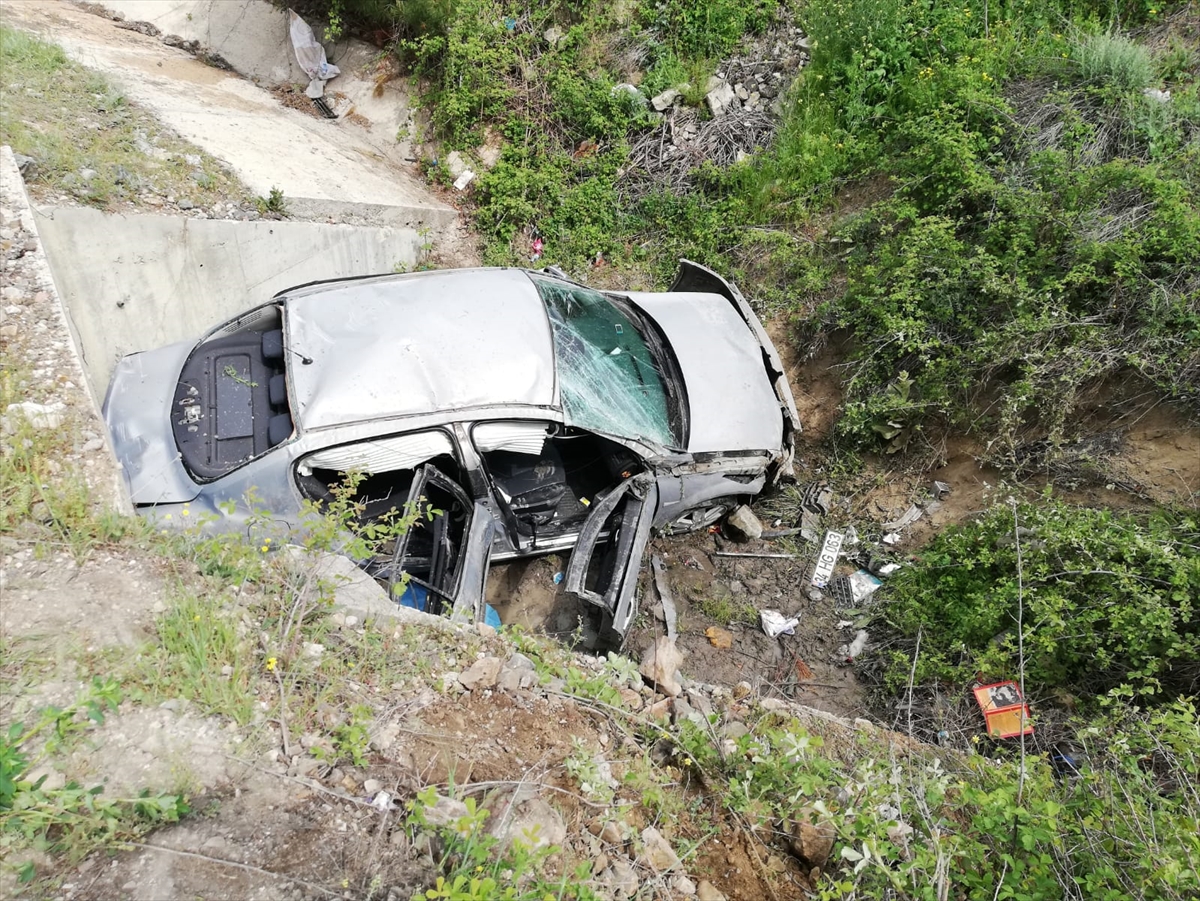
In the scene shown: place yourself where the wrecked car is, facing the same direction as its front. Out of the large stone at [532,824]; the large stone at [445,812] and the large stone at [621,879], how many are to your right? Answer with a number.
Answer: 3

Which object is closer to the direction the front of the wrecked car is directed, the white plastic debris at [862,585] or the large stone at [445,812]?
the white plastic debris

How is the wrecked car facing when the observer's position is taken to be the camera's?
facing to the right of the viewer

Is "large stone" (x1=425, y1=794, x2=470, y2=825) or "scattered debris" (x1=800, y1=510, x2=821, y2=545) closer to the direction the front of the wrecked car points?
the scattered debris

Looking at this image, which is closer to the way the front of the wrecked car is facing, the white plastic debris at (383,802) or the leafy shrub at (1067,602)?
the leafy shrub

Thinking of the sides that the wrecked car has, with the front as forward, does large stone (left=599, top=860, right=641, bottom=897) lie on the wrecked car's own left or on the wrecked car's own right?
on the wrecked car's own right

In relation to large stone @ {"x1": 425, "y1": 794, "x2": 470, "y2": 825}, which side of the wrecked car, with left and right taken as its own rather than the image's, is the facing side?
right

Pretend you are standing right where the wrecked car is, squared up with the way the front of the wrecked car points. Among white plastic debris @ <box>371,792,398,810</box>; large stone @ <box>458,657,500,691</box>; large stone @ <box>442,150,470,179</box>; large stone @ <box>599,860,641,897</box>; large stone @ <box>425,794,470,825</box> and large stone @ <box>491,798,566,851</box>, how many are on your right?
5

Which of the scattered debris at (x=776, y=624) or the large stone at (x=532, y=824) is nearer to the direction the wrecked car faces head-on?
the scattered debris

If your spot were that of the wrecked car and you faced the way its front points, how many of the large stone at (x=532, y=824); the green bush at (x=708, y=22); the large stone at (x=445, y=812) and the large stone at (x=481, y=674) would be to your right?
3

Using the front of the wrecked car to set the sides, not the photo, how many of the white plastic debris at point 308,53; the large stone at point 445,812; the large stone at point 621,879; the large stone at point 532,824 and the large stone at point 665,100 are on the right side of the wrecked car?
3

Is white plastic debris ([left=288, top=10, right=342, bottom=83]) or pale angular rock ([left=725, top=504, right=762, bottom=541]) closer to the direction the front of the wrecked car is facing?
the pale angular rock

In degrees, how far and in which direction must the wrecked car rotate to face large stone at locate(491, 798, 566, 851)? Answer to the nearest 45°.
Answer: approximately 90° to its right

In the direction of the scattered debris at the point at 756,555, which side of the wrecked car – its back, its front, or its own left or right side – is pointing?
front

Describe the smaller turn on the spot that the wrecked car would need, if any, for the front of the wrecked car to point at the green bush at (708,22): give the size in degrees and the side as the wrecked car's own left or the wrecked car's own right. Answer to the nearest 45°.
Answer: approximately 45° to the wrecked car's own left

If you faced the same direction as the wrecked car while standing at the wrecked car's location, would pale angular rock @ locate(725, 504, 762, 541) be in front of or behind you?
in front
